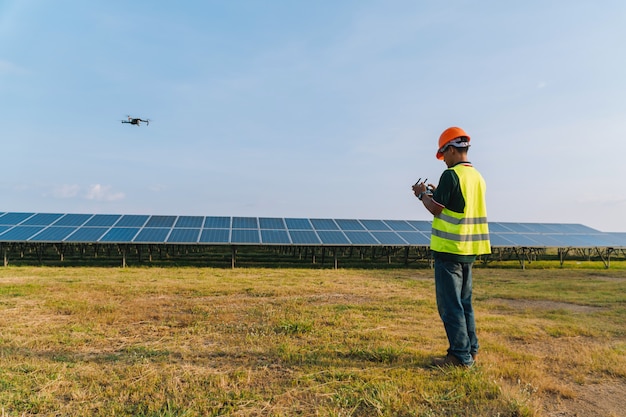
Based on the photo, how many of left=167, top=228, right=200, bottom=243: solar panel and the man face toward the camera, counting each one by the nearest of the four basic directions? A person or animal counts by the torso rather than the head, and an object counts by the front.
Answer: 1

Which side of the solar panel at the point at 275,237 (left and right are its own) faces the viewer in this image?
front

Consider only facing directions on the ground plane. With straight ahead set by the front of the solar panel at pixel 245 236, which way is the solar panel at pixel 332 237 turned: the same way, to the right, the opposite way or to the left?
the same way

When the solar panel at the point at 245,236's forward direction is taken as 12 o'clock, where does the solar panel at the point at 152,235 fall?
the solar panel at the point at 152,235 is roughly at 3 o'clock from the solar panel at the point at 245,236.

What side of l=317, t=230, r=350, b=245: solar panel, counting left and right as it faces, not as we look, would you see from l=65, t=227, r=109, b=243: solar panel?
right

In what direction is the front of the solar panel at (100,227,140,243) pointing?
toward the camera

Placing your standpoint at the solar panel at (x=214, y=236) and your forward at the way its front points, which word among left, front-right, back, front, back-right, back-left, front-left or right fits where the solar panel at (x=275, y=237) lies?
left

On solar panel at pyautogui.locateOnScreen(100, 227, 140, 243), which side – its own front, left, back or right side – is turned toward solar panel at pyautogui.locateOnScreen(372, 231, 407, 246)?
left

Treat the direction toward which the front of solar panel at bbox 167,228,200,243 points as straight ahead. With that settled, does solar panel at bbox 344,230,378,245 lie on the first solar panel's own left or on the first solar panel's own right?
on the first solar panel's own left

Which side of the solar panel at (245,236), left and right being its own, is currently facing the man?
front

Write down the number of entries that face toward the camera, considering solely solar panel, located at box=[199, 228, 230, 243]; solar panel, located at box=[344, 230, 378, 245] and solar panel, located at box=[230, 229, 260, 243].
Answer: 3

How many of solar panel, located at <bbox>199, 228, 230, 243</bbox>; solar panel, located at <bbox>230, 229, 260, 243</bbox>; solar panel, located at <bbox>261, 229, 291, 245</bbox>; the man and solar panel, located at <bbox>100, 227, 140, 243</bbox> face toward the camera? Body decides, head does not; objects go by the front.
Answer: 4
